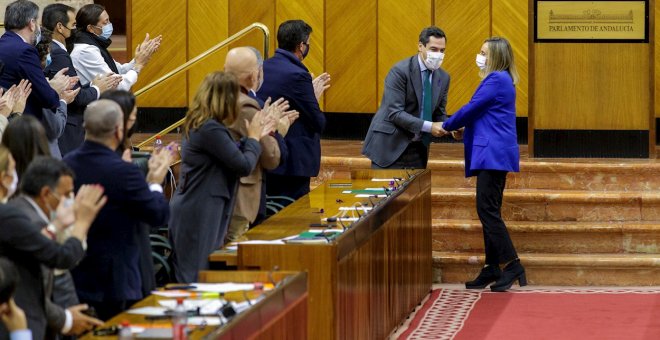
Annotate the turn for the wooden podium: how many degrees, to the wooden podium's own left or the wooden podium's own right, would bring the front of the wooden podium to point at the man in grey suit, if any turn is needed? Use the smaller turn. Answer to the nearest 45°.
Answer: approximately 45° to the wooden podium's own right

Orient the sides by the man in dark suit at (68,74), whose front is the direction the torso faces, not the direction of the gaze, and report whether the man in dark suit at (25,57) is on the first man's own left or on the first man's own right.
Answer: on the first man's own right

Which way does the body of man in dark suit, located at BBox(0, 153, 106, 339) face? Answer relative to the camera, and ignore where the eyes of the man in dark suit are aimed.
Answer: to the viewer's right

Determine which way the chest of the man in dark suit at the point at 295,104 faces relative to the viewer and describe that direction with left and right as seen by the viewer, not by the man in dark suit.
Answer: facing away from the viewer and to the right of the viewer

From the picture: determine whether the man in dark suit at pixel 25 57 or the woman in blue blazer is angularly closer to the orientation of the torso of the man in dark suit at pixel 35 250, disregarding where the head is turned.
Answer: the woman in blue blazer

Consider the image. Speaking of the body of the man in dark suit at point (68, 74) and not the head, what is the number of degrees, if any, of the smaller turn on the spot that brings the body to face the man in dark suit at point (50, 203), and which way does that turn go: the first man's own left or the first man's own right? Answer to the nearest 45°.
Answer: approximately 90° to the first man's own right

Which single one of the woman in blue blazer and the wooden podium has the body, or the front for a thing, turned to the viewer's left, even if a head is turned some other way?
the woman in blue blazer

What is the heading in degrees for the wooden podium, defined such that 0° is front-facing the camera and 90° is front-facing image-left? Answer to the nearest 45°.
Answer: approximately 0°

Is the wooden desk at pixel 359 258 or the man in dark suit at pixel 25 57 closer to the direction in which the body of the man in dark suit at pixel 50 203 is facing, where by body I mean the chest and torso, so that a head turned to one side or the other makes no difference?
the wooden desk

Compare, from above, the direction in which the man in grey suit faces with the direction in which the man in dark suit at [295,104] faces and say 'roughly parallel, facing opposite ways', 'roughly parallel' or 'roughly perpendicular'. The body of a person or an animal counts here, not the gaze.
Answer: roughly perpendicular
